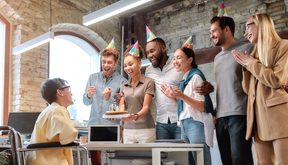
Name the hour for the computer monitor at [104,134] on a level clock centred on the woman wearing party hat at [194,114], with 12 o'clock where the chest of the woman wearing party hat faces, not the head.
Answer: The computer monitor is roughly at 12 o'clock from the woman wearing party hat.

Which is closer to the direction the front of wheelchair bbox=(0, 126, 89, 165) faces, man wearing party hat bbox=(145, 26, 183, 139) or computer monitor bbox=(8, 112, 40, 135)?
the man wearing party hat

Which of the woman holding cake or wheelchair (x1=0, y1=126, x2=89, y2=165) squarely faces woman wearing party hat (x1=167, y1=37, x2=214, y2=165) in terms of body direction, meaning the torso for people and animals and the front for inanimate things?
the wheelchair

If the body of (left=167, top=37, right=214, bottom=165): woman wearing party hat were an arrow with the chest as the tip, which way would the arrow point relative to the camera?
to the viewer's left

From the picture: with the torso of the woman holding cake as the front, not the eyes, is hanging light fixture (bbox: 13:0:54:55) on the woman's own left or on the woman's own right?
on the woman's own right

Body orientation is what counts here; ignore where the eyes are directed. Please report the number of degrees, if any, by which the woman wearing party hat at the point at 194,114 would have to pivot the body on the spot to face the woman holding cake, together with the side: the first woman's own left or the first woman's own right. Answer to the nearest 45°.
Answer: approximately 45° to the first woman's own right

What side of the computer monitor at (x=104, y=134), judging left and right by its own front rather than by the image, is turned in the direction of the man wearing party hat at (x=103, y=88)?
back

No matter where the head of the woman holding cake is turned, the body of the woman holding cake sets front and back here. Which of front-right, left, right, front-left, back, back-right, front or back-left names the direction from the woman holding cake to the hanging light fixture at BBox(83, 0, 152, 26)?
back-right

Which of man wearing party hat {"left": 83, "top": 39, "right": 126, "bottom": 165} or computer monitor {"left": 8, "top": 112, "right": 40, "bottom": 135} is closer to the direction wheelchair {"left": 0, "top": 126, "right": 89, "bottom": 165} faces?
the man wearing party hat

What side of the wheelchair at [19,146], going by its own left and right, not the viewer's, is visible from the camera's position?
right

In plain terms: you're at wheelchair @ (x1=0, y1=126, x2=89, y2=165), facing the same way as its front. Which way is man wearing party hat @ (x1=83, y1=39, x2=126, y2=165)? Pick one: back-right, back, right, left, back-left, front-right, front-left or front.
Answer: front-left

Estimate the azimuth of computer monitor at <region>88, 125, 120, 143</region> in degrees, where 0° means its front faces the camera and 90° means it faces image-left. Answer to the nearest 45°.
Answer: approximately 0°

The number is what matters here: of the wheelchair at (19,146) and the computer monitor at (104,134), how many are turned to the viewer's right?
1

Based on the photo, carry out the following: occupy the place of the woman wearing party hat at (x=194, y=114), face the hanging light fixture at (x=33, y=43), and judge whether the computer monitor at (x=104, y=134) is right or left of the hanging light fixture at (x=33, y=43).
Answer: left

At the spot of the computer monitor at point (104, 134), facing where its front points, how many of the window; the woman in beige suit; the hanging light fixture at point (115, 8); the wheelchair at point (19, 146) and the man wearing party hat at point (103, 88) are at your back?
3

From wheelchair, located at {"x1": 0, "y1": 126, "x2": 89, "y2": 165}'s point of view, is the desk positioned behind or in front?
in front

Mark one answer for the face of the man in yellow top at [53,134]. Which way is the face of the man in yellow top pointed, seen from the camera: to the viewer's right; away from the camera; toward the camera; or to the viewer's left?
to the viewer's right

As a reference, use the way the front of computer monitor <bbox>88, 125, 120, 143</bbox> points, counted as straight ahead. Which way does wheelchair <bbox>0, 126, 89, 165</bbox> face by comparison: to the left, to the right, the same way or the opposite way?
to the left
